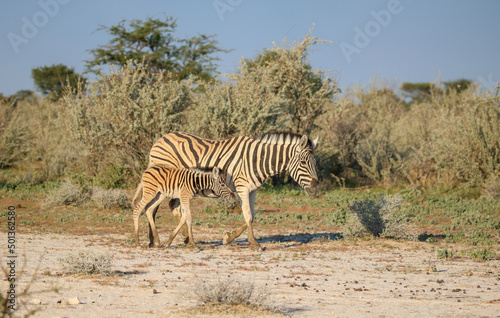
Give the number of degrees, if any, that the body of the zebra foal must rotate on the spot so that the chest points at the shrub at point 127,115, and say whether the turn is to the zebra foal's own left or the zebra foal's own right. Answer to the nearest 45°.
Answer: approximately 90° to the zebra foal's own left

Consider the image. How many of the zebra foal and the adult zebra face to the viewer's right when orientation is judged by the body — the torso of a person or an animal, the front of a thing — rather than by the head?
2

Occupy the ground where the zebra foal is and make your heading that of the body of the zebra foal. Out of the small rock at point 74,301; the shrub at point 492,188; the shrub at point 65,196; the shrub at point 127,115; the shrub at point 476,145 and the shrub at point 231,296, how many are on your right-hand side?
2

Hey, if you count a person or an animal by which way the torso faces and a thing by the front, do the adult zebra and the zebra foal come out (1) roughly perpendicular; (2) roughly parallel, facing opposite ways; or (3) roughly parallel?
roughly parallel

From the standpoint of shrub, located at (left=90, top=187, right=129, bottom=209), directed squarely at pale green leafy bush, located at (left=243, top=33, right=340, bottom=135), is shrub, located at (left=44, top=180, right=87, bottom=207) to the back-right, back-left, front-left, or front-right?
back-left

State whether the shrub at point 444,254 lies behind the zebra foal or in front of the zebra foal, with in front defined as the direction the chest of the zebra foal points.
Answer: in front

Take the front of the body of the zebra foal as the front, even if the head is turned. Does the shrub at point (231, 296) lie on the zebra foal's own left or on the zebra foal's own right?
on the zebra foal's own right

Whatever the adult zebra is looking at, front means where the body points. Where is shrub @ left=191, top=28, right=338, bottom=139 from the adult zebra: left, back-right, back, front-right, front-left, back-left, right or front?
left

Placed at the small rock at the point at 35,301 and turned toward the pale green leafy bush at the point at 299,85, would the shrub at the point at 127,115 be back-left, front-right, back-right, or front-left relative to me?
front-left

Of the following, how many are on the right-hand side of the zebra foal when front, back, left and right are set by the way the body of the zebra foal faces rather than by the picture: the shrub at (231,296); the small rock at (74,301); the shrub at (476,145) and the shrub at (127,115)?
2

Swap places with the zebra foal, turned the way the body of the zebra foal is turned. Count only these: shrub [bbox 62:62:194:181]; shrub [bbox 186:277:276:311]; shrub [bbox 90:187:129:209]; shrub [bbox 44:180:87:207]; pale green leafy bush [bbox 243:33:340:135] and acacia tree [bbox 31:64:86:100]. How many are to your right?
1

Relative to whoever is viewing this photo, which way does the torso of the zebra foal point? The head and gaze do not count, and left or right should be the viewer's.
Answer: facing to the right of the viewer

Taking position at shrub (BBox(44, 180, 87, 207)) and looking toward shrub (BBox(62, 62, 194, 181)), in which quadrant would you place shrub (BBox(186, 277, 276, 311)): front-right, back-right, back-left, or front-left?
back-right

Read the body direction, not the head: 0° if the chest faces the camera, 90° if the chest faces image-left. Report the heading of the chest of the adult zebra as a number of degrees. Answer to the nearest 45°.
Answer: approximately 270°
